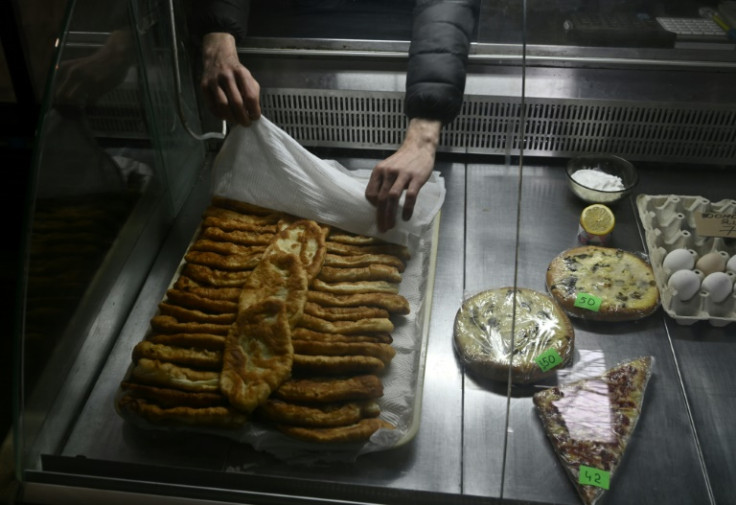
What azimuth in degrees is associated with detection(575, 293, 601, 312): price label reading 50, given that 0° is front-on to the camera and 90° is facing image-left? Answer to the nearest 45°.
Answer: approximately 0°

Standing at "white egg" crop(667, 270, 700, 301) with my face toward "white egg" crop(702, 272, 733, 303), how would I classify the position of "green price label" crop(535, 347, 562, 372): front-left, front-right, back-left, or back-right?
back-right

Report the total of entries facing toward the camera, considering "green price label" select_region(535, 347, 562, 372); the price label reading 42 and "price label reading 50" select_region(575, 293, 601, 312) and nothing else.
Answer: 3

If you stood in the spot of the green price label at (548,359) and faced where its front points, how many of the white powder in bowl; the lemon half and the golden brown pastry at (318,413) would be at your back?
2

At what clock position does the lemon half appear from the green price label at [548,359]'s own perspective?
The lemon half is roughly at 6 o'clock from the green price label.

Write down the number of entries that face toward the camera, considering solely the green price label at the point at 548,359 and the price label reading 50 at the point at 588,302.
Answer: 2
